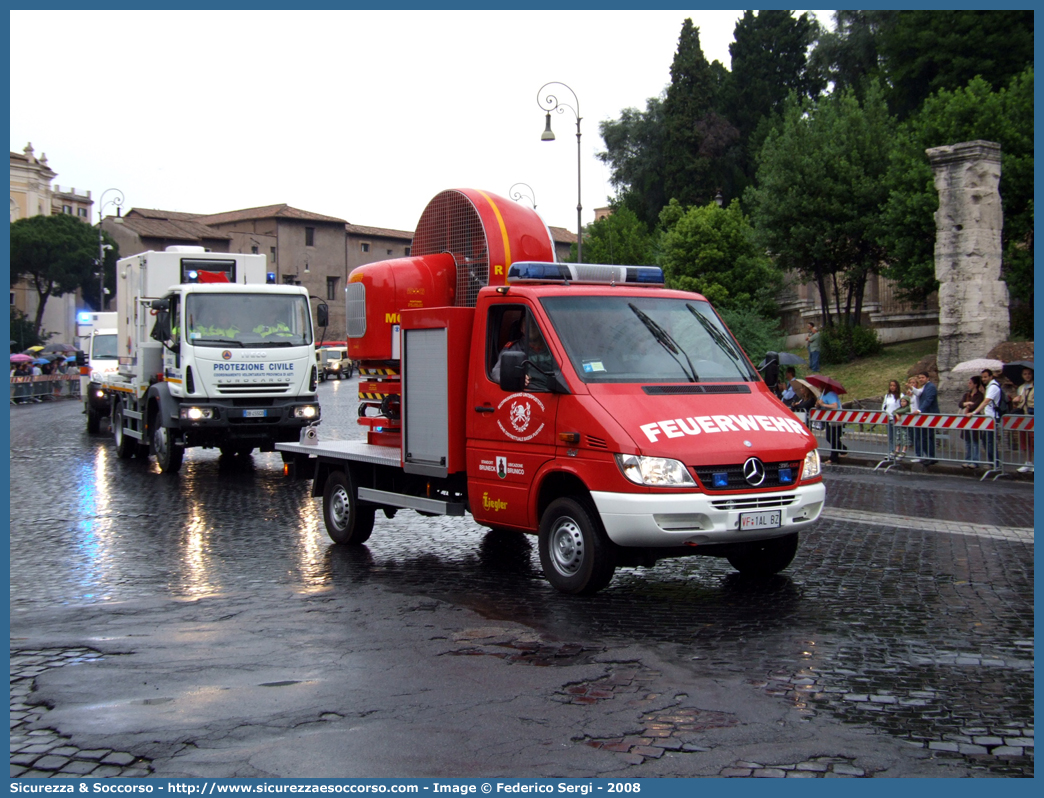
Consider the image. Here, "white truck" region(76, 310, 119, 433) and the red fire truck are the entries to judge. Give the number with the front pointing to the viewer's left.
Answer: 0

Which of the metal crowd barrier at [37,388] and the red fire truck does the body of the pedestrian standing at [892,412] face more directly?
the red fire truck

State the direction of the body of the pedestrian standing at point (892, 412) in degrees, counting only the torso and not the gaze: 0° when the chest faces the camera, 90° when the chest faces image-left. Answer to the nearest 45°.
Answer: approximately 45°

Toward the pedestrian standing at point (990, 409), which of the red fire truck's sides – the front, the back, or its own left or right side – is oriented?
left

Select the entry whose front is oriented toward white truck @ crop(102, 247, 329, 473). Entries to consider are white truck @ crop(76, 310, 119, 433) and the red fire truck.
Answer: white truck @ crop(76, 310, 119, 433)

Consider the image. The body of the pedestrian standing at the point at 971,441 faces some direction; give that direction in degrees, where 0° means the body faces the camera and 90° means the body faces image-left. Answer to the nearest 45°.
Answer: approximately 45°

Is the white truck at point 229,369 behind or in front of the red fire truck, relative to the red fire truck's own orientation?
behind

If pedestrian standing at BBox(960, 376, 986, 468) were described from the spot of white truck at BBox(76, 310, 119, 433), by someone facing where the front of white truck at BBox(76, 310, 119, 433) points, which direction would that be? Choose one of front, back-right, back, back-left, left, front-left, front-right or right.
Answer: front-left

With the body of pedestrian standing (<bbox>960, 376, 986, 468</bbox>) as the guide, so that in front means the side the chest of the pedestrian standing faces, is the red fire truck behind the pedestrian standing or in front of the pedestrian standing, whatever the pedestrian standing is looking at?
in front

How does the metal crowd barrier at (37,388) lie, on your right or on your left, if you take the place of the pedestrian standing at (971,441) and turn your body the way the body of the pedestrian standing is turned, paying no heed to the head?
on your right

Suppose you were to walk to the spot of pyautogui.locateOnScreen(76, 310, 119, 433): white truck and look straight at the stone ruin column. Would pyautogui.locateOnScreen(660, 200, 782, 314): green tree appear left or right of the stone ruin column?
left
